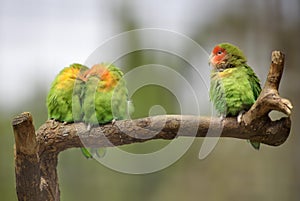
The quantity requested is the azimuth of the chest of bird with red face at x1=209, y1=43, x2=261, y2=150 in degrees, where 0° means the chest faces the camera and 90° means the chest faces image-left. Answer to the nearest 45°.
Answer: approximately 45°

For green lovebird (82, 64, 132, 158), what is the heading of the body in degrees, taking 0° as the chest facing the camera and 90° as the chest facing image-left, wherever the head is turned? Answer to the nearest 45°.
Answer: approximately 0°
